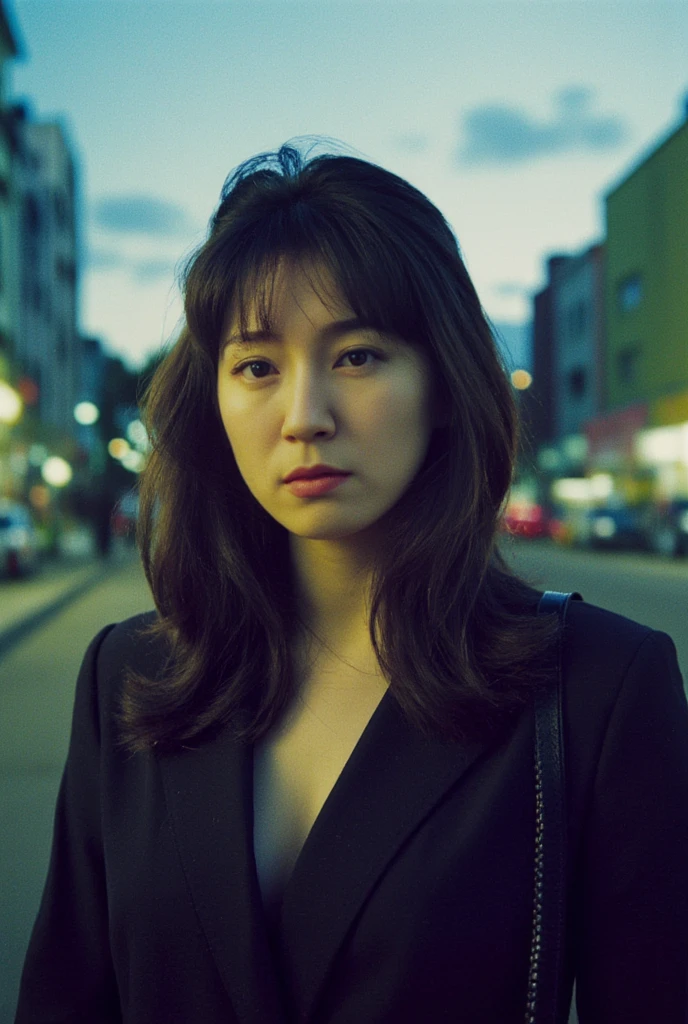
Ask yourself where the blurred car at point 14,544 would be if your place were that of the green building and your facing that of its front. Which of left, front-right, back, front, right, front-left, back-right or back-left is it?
front-left

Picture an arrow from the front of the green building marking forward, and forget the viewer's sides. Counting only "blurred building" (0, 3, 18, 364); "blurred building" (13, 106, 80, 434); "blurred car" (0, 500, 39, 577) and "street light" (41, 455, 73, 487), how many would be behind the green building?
0

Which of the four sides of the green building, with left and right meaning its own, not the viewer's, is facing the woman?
left

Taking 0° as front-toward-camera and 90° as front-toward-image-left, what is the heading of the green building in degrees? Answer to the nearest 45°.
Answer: approximately 90°

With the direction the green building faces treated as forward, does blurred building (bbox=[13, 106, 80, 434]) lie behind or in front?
in front

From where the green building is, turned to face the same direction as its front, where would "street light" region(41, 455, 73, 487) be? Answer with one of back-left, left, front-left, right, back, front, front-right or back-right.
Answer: front

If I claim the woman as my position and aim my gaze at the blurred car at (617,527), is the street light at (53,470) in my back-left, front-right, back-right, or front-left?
front-left

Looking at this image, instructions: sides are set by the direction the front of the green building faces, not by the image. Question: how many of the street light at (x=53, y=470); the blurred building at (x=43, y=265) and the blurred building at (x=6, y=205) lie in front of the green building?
3

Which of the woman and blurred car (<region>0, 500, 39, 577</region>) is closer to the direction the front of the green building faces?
the blurred car

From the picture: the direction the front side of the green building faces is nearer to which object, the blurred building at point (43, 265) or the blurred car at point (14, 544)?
the blurred building

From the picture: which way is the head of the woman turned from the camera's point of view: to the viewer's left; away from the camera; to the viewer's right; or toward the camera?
toward the camera
